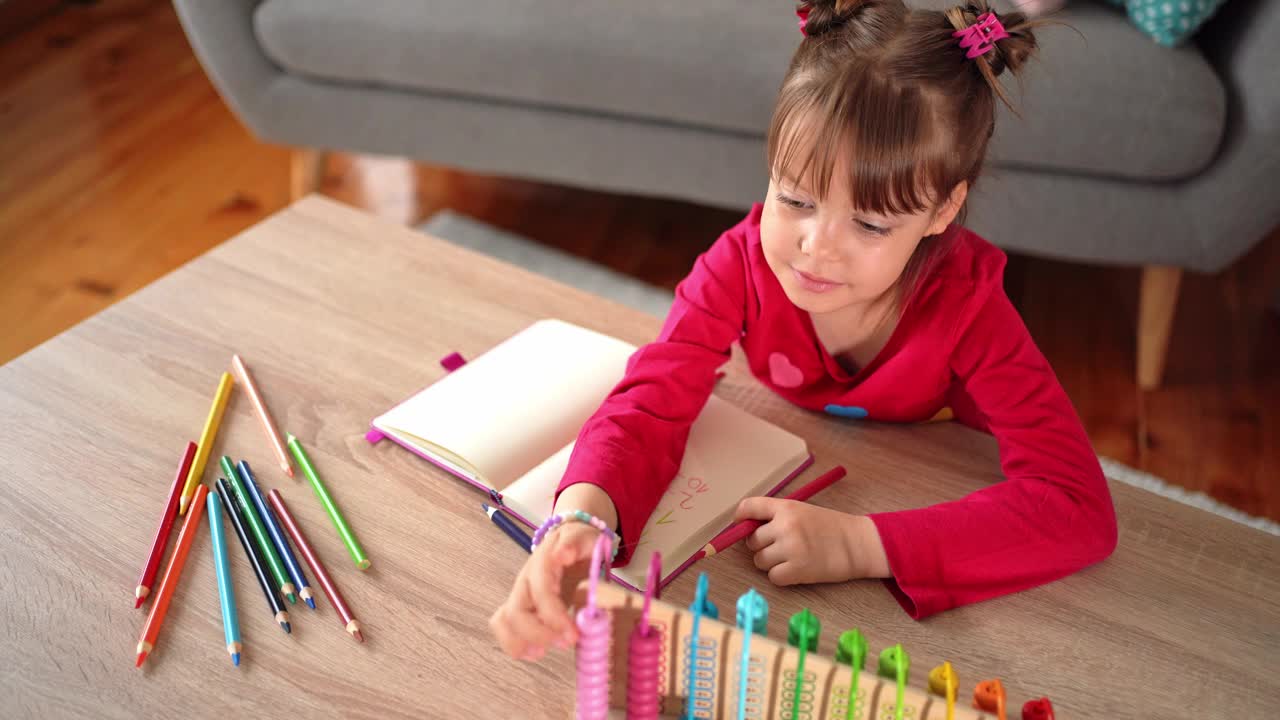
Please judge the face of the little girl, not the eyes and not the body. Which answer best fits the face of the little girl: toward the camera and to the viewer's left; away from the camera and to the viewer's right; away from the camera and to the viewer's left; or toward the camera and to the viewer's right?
toward the camera and to the viewer's left

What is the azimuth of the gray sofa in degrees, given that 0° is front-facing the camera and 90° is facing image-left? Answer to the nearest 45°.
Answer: approximately 45°

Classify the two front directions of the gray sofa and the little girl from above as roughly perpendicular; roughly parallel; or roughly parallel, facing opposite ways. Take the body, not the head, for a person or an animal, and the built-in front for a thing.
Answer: roughly parallel

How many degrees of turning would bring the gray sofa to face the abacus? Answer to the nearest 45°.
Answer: approximately 45° to its left

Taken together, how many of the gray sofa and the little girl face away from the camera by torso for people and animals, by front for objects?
0

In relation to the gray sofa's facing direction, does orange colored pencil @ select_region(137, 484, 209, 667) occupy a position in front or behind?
in front

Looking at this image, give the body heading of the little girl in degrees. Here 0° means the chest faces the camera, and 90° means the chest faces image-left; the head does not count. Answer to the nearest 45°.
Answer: approximately 45°
